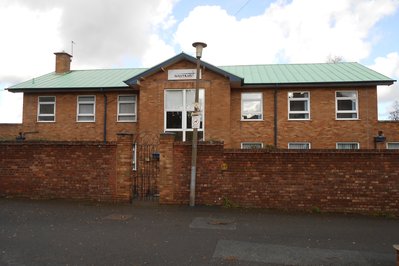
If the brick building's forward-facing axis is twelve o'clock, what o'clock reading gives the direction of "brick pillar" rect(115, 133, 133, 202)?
The brick pillar is roughly at 1 o'clock from the brick building.

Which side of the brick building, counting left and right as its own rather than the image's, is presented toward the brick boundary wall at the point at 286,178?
front

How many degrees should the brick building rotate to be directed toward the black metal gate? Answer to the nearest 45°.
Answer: approximately 45° to its right

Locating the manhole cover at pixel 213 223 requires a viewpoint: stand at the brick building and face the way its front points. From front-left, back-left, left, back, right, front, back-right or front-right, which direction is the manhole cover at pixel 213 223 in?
front

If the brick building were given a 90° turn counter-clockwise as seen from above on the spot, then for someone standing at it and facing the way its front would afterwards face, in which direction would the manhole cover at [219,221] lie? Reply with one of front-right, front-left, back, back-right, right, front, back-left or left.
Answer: right

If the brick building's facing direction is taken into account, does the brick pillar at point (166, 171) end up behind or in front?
in front

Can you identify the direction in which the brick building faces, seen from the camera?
facing the viewer

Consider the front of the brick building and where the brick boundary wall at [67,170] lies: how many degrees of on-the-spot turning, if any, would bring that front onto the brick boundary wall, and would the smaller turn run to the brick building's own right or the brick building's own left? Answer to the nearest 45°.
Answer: approximately 45° to the brick building's own right

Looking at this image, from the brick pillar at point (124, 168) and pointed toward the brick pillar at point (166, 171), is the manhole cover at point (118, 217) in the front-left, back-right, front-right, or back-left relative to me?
front-right
